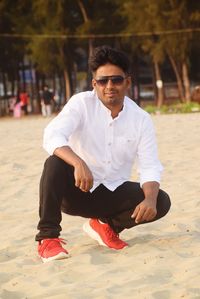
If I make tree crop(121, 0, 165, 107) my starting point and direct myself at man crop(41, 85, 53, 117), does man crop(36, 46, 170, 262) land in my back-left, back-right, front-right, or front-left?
front-left

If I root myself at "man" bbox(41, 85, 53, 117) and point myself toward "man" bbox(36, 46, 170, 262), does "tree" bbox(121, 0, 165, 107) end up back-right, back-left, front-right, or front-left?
back-left

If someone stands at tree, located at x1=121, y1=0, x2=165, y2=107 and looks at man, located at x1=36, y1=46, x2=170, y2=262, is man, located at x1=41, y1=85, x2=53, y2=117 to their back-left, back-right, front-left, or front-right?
front-right

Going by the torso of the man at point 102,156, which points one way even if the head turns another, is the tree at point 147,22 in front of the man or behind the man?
behind

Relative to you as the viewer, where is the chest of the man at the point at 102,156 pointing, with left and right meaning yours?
facing the viewer

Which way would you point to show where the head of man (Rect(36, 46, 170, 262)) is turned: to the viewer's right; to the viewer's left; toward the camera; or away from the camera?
toward the camera

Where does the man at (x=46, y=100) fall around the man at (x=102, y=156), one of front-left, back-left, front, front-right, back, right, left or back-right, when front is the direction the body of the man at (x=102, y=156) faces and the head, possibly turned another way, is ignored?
back
